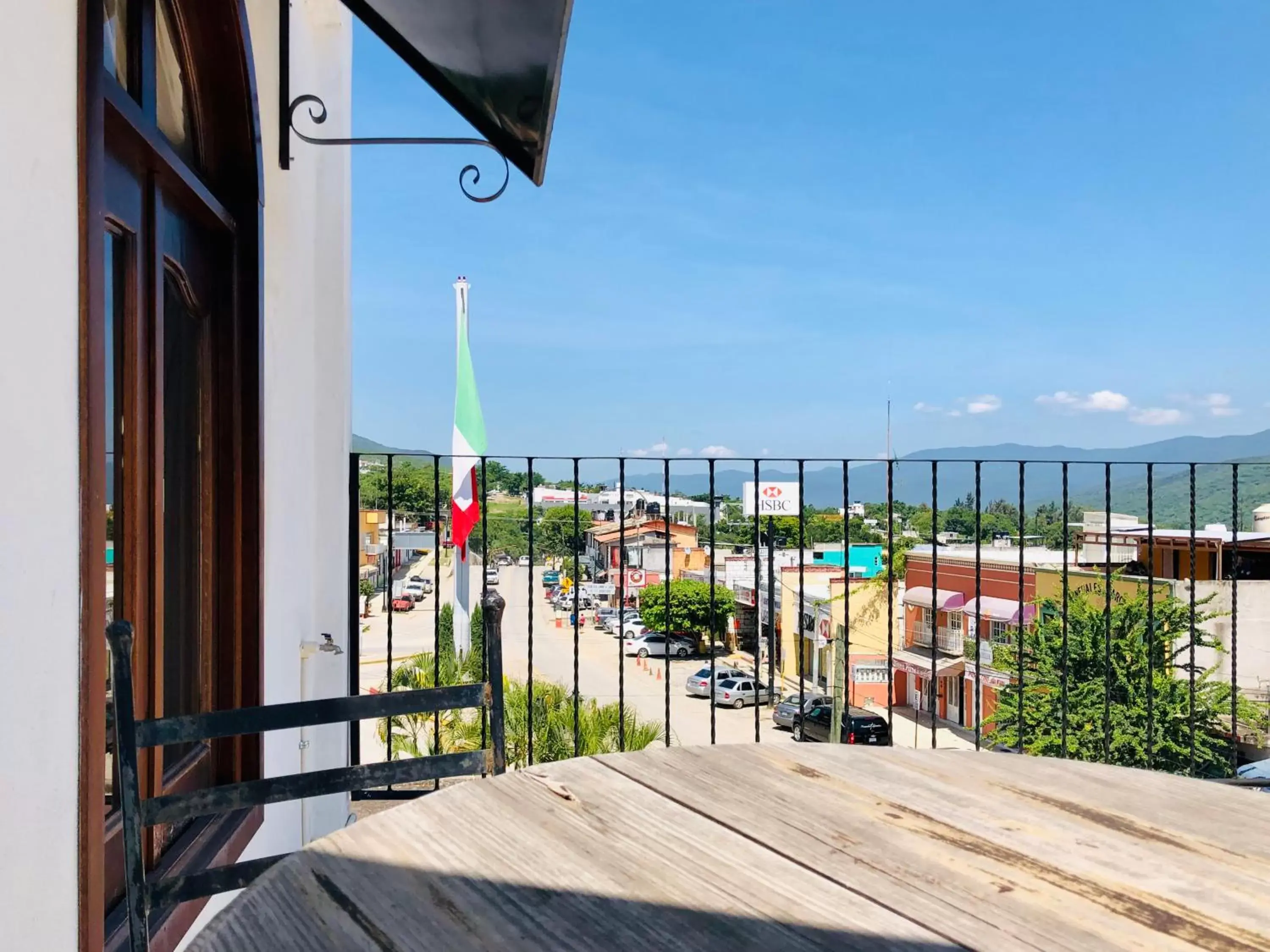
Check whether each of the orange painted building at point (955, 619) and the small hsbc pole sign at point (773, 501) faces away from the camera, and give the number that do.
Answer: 0

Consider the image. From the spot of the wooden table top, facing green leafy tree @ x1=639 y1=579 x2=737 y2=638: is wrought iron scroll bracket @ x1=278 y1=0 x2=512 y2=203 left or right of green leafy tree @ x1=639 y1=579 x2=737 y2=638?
left

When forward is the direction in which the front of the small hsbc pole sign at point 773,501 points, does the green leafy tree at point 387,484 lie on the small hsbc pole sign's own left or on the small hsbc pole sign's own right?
on the small hsbc pole sign's own right

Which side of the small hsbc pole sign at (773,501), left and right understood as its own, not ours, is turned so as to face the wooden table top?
front

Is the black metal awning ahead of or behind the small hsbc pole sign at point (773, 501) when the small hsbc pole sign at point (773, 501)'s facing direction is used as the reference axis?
ahead

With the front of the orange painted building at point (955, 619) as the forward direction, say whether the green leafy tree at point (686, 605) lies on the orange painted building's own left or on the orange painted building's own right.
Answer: on the orange painted building's own right

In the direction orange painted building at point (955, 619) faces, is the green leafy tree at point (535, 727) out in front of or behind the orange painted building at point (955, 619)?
in front

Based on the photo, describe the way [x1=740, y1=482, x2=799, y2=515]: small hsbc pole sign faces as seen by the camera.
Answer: facing the viewer
